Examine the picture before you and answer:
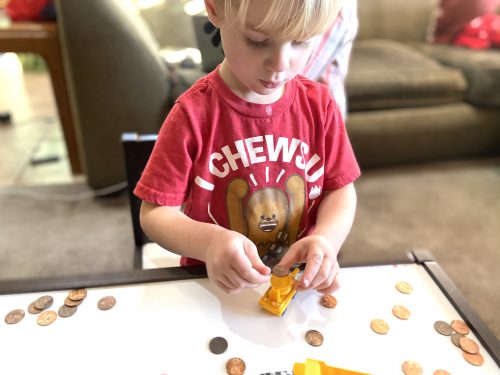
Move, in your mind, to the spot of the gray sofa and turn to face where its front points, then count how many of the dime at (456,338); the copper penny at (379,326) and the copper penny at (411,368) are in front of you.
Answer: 3

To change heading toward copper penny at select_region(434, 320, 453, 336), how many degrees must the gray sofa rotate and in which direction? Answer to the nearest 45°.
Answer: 0° — it already faces it

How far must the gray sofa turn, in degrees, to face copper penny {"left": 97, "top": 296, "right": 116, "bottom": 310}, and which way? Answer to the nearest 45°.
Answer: approximately 45° to its right

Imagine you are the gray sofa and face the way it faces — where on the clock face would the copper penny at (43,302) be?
The copper penny is roughly at 1 o'clock from the gray sofa.

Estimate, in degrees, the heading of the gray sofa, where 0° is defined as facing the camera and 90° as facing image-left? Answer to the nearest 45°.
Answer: approximately 0°

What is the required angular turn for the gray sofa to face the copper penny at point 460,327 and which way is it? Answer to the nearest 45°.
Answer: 0° — it already faces it

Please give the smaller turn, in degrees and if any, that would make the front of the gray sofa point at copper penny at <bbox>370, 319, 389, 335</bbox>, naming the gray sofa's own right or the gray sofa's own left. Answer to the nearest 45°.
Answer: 0° — it already faces it

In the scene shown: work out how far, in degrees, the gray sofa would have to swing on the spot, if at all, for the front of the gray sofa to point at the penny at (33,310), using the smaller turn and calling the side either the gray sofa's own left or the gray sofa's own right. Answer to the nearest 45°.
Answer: approximately 45° to the gray sofa's own right
